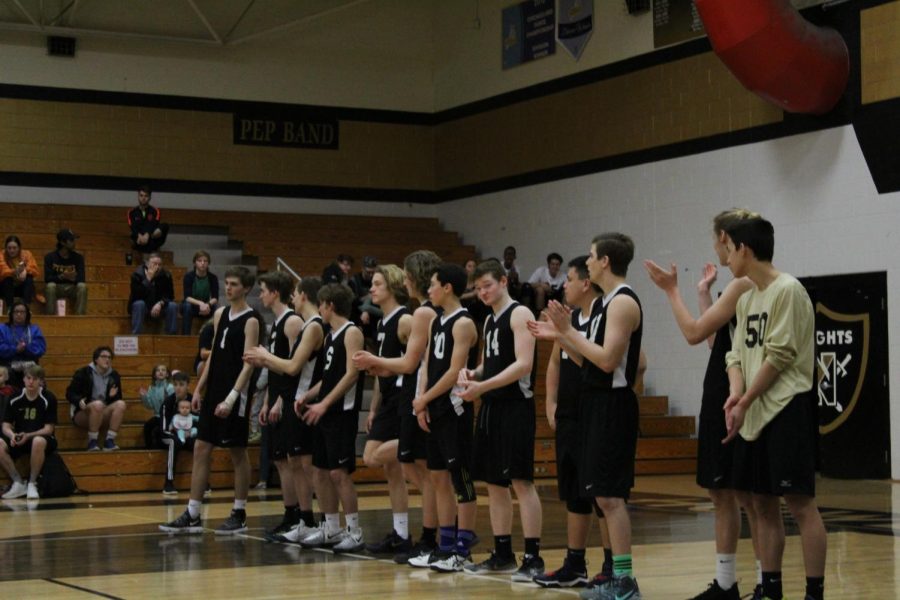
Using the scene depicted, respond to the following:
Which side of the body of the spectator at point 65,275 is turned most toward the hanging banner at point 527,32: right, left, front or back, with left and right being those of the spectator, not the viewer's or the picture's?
left

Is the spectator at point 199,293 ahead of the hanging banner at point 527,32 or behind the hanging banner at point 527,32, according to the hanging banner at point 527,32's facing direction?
ahead

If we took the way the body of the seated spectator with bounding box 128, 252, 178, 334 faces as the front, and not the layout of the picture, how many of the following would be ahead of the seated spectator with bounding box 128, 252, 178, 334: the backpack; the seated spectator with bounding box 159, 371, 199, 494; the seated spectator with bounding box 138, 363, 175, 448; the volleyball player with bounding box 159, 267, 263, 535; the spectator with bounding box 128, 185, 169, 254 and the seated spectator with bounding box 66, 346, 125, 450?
5

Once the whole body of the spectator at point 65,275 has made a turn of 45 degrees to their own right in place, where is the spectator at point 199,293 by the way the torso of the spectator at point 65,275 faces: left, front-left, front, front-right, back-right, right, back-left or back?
back-left

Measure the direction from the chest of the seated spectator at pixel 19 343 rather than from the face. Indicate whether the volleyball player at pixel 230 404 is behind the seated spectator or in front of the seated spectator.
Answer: in front

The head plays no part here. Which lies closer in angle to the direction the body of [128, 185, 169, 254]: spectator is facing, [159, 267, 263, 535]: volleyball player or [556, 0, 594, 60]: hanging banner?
the volleyball player

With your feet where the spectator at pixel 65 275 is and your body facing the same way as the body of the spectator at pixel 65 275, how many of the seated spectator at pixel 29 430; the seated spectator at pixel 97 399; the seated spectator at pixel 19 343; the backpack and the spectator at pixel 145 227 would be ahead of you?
4

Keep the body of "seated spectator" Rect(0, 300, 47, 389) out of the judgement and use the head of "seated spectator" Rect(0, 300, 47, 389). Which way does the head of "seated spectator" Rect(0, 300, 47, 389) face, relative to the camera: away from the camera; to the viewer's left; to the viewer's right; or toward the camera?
toward the camera

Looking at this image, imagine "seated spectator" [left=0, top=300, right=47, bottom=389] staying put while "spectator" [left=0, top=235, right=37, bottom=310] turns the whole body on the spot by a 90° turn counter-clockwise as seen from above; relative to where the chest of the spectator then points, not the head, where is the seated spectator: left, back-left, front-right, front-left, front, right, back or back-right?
right

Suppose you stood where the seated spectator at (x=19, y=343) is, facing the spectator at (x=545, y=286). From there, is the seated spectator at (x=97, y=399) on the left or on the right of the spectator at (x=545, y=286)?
right

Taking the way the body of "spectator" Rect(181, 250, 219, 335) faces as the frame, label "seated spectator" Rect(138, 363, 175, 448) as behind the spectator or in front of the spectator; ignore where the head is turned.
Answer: in front

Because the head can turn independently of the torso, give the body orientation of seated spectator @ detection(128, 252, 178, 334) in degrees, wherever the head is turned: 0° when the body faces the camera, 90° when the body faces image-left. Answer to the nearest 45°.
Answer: approximately 0°

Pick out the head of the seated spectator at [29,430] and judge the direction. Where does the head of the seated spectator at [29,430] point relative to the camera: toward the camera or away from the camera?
toward the camera

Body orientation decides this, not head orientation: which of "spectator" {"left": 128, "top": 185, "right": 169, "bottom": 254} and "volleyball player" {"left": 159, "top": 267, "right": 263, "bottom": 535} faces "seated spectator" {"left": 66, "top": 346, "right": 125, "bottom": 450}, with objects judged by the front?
the spectator

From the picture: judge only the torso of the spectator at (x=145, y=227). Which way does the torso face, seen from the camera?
toward the camera

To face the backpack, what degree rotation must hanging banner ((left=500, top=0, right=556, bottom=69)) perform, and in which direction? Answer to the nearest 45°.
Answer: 0° — it already faces it

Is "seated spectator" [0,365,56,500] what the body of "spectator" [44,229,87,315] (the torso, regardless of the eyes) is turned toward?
yes

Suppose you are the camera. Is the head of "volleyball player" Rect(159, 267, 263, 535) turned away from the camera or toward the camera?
toward the camera

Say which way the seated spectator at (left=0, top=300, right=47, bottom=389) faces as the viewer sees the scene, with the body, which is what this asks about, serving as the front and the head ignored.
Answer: toward the camera

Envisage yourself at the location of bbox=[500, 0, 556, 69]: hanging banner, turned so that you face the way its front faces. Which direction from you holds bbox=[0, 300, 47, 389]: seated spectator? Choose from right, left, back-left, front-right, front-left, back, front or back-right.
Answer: front
